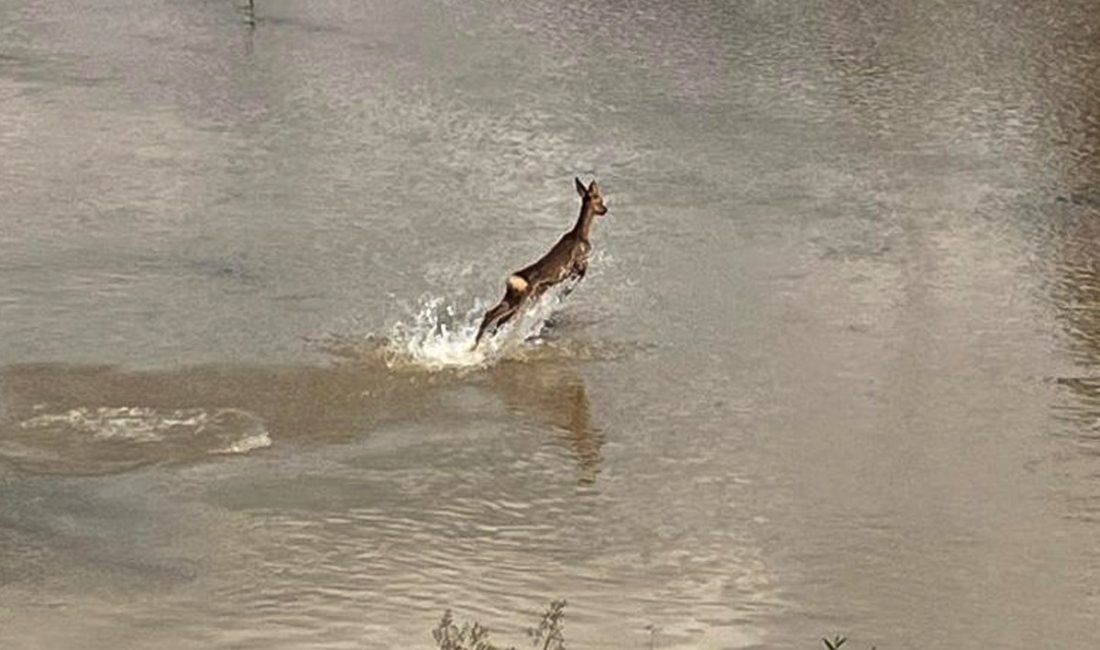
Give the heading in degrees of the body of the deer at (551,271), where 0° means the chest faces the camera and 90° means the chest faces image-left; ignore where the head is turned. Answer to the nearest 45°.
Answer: approximately 225°
